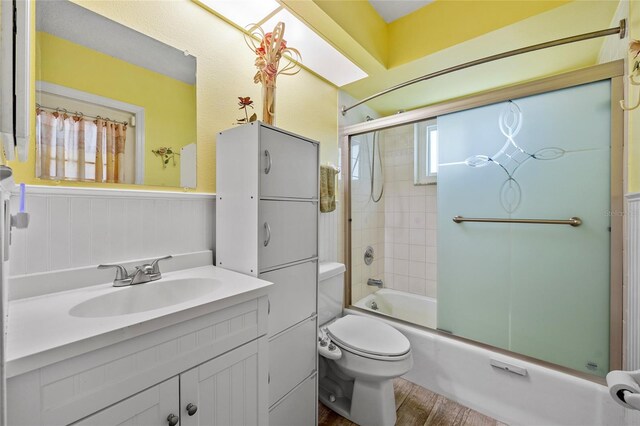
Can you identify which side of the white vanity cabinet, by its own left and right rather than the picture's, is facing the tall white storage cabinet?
left

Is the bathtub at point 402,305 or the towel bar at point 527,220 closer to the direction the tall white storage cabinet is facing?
the towel bar

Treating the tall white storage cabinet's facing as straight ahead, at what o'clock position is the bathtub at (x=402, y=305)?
The bathtub is roughly at 9 o'clock from the tall white storage cabinet.

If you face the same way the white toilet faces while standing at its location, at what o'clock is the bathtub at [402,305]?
The bathtub is roughly at 8 o'clock from the white toilet.

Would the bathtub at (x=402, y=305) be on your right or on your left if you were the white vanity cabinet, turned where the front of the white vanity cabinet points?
on your left

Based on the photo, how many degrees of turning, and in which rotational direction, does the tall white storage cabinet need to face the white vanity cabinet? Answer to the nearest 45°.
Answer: approximately 90° to its right

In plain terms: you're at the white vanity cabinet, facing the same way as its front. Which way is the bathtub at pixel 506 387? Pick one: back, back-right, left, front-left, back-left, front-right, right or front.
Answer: front-left

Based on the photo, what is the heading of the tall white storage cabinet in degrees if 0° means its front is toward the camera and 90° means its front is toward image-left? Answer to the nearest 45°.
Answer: approximately 315°

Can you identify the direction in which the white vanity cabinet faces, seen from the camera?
facing the viewer and to the right of the viewer
